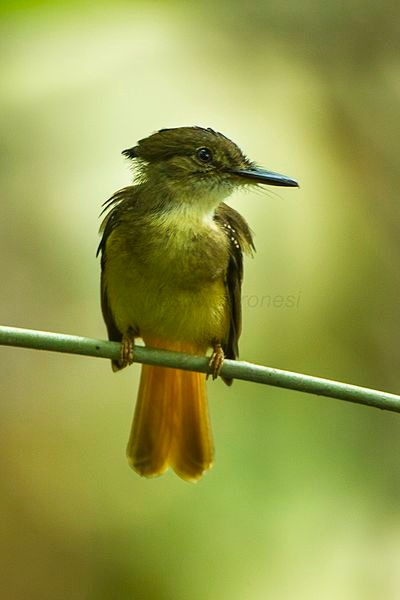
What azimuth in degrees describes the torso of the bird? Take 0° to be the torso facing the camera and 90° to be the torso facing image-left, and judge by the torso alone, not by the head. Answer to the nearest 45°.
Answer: approximately 0°
